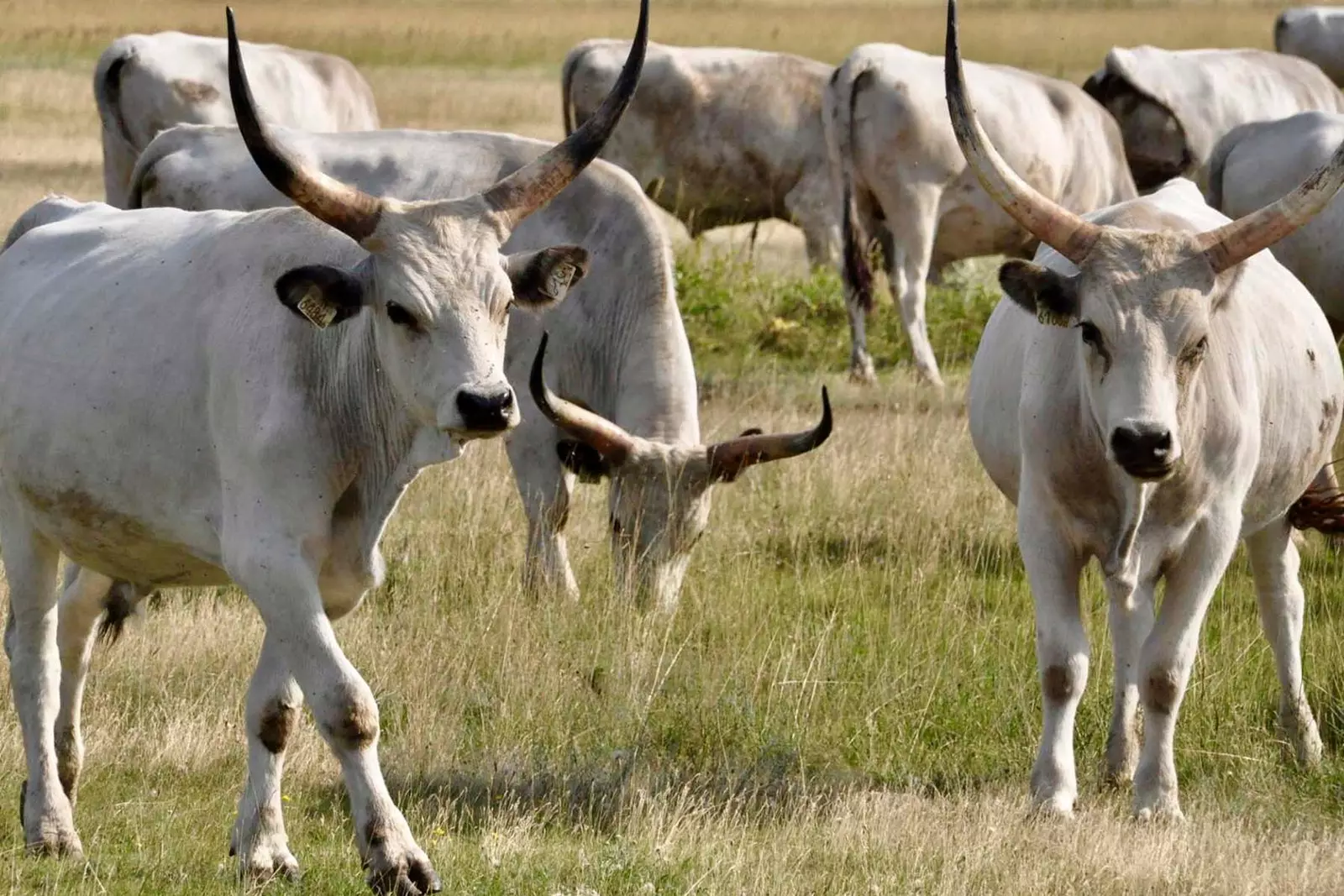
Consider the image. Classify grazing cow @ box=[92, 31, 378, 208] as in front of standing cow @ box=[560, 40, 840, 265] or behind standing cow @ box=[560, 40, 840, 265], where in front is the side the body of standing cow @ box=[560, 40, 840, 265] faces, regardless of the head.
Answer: behind

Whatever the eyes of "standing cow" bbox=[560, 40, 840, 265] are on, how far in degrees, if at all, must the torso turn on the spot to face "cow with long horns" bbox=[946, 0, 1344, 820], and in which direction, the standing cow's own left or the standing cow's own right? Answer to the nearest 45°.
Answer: approximately 90° to the standing cow's own right

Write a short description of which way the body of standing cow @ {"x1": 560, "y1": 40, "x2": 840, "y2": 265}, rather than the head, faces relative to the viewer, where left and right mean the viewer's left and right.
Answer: facing to the right of the viewer

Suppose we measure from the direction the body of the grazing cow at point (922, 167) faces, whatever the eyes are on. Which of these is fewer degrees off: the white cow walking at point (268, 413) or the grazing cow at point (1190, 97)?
the grazing cow

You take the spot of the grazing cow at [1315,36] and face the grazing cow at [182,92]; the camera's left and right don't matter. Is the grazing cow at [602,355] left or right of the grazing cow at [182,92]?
left

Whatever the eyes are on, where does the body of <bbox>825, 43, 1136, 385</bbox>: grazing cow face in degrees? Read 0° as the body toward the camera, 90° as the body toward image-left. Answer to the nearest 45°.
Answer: approximately 225°

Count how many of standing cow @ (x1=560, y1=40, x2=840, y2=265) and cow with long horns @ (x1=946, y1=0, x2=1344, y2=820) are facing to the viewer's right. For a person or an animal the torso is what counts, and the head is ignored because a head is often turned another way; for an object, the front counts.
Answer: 1

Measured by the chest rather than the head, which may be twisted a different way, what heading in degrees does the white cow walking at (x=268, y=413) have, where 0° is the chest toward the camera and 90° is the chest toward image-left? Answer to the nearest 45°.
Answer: approximately 315°

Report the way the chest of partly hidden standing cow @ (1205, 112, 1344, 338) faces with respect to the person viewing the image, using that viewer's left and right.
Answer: facing away from the viewer and to the right of the viewer

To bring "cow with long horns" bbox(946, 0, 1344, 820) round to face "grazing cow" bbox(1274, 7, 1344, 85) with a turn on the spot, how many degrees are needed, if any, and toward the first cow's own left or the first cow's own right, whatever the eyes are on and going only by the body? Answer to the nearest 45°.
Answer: approximately 180°

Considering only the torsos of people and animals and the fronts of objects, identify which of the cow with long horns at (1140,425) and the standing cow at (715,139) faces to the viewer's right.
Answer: the standing cow

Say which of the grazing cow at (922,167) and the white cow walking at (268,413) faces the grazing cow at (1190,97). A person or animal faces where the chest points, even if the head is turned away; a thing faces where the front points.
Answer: the grazing cow at (922,167)

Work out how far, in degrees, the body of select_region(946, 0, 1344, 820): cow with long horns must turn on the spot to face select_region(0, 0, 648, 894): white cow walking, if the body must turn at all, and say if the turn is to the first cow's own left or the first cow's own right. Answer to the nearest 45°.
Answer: approximately 45° to the first cow's own right
